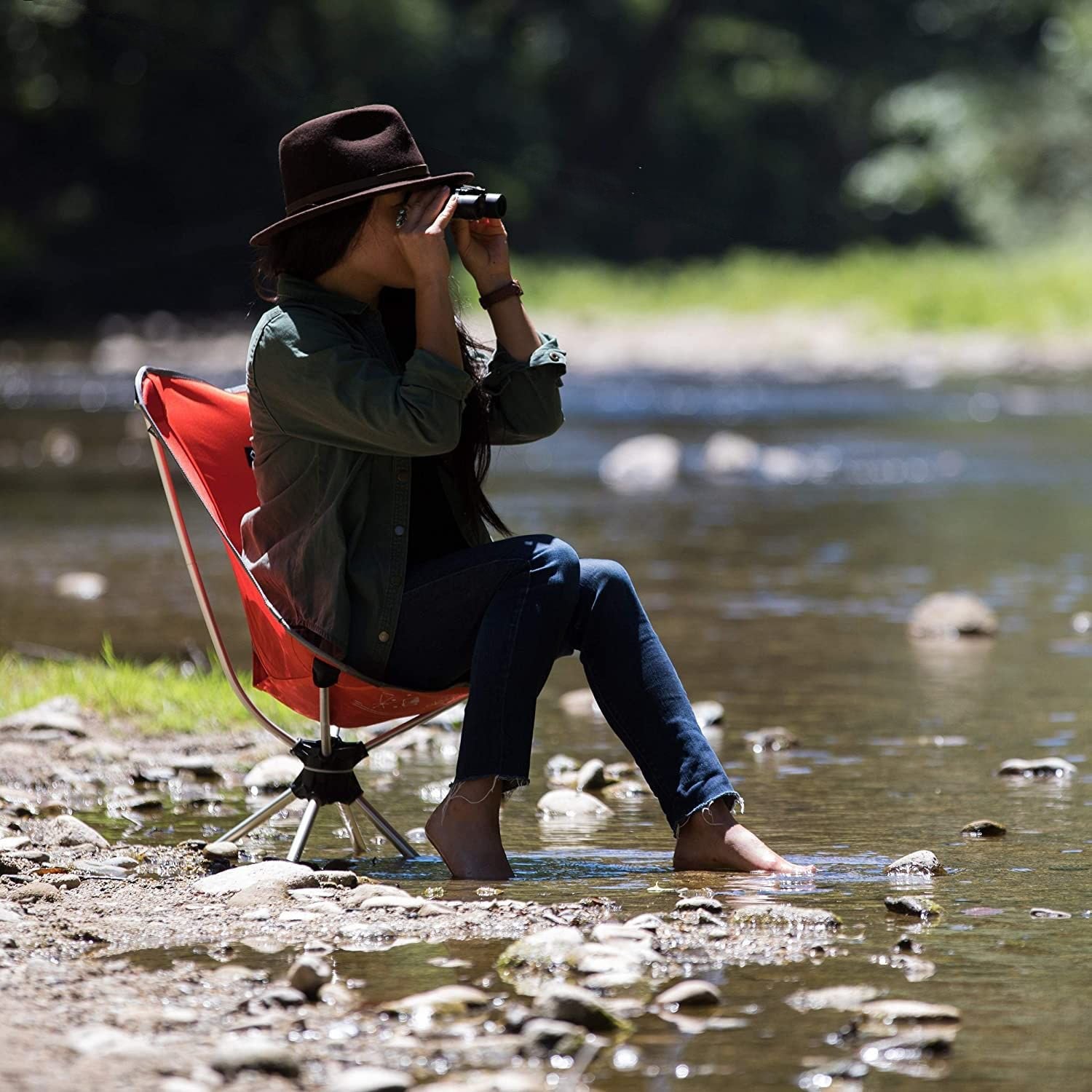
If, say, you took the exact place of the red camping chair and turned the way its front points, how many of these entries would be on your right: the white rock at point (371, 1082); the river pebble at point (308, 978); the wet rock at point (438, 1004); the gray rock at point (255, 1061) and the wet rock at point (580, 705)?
4

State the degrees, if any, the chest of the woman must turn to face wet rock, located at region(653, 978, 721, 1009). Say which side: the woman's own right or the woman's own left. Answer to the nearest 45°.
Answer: approximately 45° to the woman's own right

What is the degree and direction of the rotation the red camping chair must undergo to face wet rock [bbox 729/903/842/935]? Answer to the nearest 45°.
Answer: approximately 45° to its right

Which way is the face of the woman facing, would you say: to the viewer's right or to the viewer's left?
to the viewer's right

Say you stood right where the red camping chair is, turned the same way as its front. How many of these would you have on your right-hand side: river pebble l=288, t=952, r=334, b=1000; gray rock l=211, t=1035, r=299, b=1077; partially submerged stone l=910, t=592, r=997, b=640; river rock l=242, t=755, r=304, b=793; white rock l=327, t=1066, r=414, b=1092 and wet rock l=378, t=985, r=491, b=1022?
4

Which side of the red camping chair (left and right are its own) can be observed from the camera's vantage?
right

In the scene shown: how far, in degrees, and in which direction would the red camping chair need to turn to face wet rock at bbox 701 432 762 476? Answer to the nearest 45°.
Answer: approximately 90° to its left

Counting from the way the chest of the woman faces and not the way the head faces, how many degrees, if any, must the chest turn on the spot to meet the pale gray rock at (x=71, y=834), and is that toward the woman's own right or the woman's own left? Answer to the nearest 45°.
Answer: approximately 135° to the woman's own left

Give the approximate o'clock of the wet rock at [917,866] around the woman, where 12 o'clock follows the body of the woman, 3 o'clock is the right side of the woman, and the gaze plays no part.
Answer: The wet rock is roughly at 12 o'clock from the woman.

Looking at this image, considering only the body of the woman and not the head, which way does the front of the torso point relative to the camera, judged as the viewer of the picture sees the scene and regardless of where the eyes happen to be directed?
to the viewer's right

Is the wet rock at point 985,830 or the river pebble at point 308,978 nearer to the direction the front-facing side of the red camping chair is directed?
the wet rock

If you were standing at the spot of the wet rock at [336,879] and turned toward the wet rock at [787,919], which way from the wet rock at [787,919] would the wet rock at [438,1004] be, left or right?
right

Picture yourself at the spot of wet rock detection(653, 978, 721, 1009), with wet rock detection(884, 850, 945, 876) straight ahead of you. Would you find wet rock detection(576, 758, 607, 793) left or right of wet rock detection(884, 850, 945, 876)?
left

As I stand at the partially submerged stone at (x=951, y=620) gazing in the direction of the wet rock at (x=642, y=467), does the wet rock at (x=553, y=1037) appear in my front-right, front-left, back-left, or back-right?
back-left

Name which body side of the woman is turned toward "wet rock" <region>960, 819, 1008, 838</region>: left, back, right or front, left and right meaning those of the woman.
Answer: front

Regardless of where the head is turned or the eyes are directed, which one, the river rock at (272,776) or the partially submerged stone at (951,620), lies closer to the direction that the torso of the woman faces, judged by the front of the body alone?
the partially submerged stone

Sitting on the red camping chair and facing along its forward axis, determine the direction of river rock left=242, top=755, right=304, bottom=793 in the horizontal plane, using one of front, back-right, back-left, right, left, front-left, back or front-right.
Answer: left

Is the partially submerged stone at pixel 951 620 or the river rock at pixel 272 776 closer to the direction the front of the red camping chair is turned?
the partially submerged stone

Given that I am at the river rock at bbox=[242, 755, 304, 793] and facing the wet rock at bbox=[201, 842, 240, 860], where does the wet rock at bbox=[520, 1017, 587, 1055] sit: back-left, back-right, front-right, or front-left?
front-left

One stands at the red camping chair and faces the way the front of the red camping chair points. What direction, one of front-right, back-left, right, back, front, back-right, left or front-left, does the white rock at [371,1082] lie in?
right
